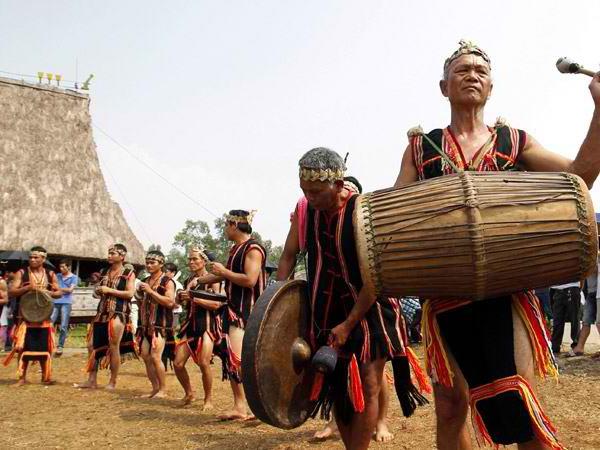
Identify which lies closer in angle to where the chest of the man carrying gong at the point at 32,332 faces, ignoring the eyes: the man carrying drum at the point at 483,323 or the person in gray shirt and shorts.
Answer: the man carrying drum

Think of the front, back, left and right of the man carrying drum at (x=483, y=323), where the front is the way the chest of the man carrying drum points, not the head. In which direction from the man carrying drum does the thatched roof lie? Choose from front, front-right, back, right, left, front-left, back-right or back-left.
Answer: back-right

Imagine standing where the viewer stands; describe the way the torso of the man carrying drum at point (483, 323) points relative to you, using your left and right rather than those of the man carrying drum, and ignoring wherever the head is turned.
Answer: facing the viewer

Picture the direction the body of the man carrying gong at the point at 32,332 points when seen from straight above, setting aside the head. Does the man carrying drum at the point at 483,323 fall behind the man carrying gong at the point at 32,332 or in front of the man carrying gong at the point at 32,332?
in front

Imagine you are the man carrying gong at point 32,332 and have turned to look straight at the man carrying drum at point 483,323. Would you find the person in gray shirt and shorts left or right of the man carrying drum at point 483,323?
left

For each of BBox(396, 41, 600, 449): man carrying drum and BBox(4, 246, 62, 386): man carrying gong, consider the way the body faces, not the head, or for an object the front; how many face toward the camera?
2

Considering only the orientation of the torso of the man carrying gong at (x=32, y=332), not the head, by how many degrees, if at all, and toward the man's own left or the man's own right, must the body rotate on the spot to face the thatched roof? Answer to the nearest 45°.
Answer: approximately 180°

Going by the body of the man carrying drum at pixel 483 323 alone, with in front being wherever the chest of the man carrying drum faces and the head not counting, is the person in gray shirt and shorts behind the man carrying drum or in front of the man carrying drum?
behind

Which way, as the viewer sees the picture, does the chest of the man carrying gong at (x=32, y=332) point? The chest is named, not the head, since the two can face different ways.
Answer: toward the camera

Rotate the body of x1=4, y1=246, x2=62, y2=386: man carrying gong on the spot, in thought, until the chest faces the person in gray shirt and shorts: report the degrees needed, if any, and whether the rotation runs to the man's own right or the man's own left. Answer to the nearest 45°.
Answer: approximately 45° to the man's own left

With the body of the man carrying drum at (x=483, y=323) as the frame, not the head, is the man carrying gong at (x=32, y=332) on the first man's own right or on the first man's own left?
on the first man's own right

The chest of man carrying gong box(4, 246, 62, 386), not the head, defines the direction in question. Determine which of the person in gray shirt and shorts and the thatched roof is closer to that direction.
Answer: the person in gray shirt and shorts
